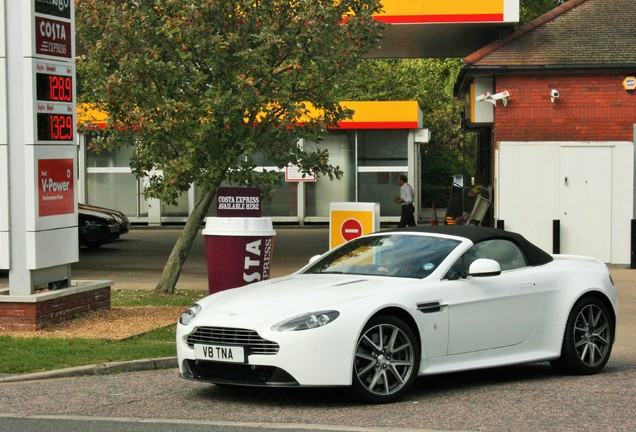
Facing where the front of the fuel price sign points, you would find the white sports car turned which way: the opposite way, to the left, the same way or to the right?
to the right

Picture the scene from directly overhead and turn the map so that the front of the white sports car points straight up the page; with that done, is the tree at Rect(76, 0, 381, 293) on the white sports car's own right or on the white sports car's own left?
on the white sports car's own right

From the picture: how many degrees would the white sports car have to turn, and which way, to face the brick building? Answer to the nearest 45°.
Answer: approximately 135° to its right

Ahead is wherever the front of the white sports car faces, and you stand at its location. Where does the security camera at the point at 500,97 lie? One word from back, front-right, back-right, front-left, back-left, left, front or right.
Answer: back-right

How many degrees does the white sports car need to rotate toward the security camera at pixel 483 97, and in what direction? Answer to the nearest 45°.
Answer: approximately 135° to its right

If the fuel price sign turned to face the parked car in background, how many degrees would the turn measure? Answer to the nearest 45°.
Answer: approximately 135° to its left

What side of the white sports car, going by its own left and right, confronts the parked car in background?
right

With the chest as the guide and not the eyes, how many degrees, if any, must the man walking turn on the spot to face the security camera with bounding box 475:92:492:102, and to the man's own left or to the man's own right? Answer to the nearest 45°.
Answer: approximately 90° to the man's own left

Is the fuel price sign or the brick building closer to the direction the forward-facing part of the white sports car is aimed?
the fuel price sign

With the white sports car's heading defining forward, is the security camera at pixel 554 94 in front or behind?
behind

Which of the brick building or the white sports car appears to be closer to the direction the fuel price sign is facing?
the white sports car
